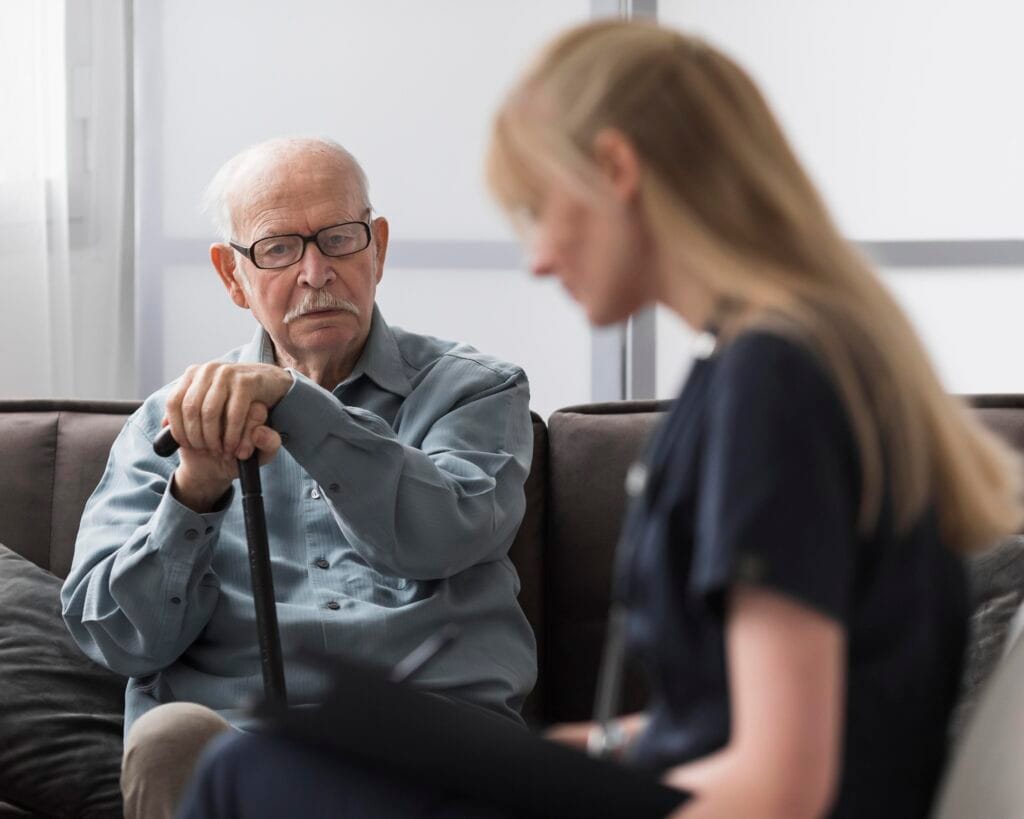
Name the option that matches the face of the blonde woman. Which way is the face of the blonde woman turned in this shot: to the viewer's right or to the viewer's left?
to the viewer's left

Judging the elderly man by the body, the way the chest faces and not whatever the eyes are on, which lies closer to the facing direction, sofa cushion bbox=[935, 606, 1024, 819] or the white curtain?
the sofa cushion

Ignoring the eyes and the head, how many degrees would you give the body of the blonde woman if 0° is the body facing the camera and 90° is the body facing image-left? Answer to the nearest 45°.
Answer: approximately 90°

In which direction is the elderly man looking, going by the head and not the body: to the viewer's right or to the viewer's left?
to the viewer's right

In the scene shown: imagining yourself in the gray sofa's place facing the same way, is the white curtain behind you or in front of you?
behind

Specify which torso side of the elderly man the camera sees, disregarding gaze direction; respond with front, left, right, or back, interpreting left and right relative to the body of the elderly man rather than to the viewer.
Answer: front

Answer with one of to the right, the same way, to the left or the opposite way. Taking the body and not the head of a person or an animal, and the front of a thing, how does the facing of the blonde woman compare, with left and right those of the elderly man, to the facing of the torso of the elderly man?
to the right

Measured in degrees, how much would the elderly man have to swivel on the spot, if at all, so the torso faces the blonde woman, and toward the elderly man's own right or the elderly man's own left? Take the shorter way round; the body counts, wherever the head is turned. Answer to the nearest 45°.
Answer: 0° — they already face them

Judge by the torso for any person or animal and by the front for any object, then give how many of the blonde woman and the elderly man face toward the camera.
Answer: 1

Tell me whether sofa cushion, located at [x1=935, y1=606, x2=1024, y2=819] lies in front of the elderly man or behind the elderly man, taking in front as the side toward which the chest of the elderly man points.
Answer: in front
